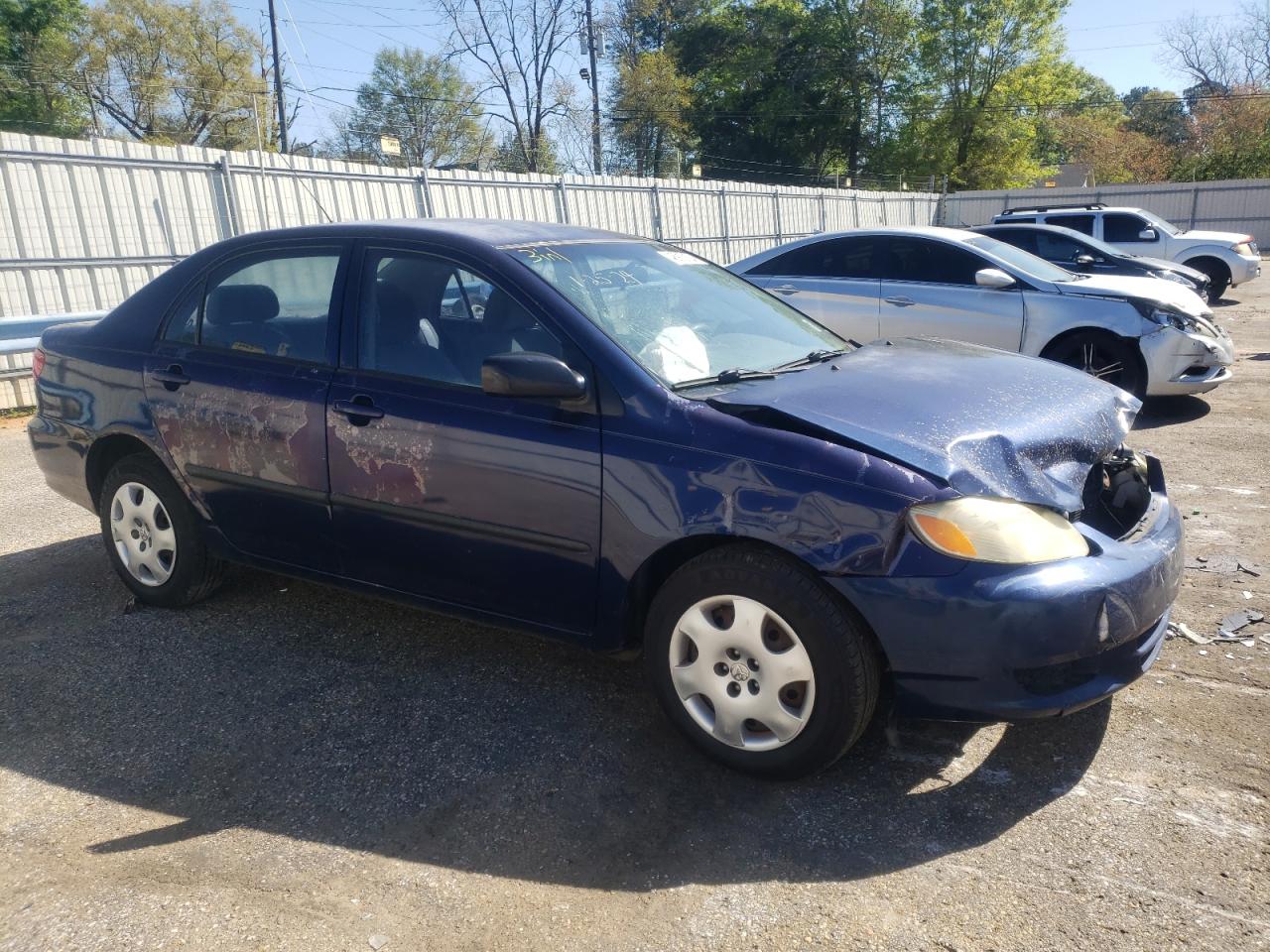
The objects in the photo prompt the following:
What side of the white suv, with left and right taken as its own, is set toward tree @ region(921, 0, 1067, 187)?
left

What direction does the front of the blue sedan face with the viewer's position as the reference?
facing the viewer and to the right of the viewer

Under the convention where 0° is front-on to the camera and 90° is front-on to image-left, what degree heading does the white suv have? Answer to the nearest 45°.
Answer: approximately 270°

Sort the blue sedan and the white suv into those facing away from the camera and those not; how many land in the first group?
0

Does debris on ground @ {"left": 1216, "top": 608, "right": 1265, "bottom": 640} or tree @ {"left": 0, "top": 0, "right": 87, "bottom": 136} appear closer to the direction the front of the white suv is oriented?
the debris on ground

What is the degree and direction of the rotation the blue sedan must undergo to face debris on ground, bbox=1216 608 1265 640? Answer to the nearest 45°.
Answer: approximately 45° to its left

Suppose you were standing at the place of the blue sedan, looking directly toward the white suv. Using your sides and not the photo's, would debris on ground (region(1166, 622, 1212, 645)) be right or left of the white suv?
right

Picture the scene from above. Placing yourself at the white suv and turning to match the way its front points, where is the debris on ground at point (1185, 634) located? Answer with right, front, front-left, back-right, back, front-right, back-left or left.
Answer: right

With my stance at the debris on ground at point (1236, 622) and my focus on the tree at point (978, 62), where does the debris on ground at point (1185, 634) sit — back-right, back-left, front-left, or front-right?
back-left

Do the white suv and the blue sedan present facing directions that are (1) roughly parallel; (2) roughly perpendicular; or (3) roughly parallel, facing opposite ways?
roughly parallel

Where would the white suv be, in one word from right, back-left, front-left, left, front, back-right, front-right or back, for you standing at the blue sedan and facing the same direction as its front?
left

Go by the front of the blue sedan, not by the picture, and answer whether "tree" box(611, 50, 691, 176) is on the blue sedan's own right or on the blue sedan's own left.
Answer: on the blue sedan's own left

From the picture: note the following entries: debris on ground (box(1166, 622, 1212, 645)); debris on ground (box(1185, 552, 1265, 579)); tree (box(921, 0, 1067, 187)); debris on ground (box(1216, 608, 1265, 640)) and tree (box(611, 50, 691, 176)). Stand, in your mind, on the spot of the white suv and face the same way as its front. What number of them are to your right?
3

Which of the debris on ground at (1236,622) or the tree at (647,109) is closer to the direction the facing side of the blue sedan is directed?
the debris on ground

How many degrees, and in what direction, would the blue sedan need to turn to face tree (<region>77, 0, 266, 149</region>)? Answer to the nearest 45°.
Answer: approximately 135° to its left

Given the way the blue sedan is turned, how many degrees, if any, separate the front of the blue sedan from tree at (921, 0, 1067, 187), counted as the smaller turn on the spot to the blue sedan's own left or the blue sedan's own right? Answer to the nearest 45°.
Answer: approximately 135° to the blue sedan's own left
